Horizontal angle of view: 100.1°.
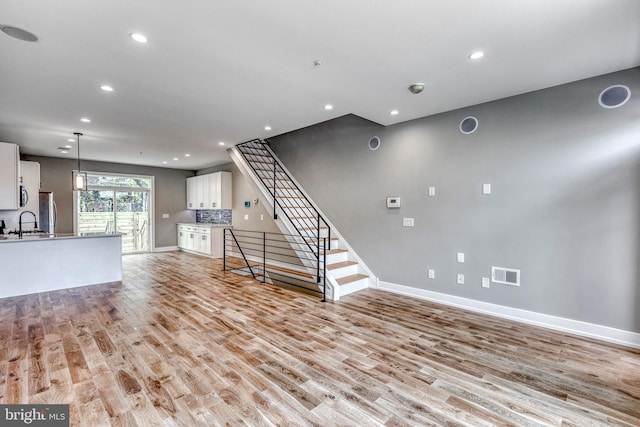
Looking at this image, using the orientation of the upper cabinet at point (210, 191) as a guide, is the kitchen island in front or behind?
in front

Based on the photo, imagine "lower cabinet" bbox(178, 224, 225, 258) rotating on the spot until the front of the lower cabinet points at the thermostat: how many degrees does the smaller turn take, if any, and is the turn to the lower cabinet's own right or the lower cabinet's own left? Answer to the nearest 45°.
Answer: approximately 90° to the lower cabinet's own left

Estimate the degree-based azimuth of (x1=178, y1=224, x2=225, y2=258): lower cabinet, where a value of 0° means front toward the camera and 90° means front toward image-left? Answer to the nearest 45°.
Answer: approximately 45°

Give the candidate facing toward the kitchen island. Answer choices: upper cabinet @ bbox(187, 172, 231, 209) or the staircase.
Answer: the upper cabinet

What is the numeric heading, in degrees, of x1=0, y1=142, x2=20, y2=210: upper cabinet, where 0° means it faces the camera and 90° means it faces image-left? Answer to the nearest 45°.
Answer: approximately 270°

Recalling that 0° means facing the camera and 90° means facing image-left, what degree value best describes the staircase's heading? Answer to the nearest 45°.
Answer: approximately 315°

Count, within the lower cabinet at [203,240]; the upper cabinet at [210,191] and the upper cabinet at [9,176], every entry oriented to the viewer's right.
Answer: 1

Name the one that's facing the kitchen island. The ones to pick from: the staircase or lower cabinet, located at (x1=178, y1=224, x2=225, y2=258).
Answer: the lower cabinet

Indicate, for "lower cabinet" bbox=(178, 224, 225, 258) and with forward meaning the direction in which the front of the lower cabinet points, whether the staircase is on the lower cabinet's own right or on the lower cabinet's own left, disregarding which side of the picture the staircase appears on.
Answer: on the lower cabinet's own left

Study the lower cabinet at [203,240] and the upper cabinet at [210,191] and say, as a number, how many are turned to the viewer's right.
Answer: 0
